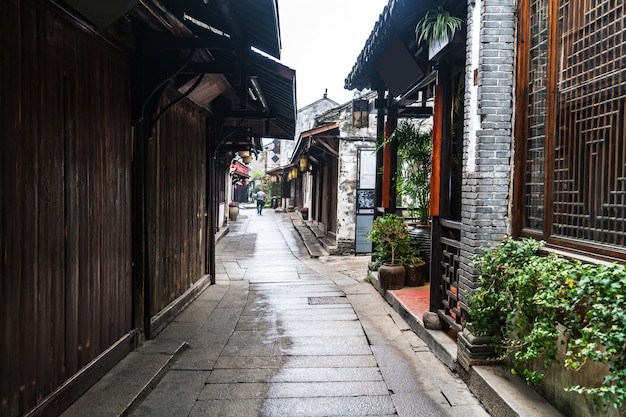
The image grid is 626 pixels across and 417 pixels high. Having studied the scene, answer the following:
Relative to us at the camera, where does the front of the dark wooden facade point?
facing to the right of the viewer

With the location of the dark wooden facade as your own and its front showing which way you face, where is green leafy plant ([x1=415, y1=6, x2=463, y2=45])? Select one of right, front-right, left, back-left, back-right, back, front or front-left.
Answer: front

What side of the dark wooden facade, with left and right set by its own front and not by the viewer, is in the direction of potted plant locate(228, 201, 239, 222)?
left

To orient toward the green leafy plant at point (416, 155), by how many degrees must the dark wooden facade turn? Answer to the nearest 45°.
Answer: approximately 45° to its left

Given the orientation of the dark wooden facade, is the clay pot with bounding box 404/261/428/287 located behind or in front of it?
in front

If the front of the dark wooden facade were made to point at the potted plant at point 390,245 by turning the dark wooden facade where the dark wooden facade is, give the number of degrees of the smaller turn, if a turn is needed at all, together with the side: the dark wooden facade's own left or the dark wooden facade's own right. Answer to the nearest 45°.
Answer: approximately 45° to the dark wooden facade's own left

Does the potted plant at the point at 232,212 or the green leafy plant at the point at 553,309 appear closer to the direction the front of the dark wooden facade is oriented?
the green leafy plant

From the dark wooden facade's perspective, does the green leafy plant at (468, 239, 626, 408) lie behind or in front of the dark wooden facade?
in front
